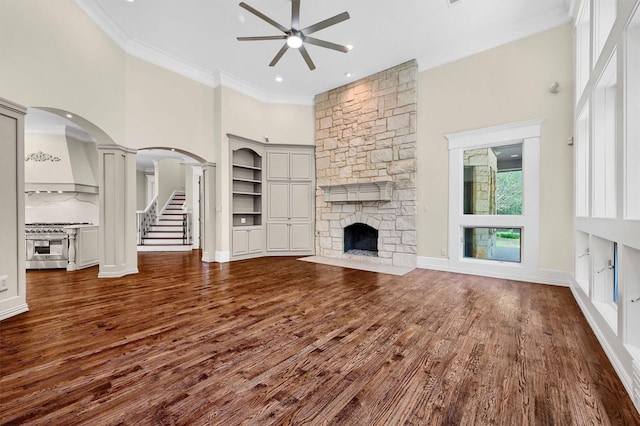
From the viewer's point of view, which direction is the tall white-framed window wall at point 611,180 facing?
to the viewer's left

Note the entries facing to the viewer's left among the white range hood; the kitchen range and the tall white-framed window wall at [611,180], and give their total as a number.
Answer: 1

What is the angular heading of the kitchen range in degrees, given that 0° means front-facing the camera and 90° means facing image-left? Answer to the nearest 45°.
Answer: approximately 0°

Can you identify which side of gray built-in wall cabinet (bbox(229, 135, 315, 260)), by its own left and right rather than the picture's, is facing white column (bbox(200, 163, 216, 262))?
right

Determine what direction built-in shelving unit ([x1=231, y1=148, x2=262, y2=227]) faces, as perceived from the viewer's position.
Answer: facing the viewer and to the right of the viewer

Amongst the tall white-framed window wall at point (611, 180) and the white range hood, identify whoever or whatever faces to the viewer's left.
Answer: the tall white-framed window wall

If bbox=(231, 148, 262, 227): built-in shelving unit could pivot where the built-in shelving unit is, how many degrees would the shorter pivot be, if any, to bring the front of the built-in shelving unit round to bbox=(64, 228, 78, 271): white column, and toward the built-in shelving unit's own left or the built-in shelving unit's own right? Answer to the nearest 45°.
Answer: approximately 135° to the built-in shelving unit's own right

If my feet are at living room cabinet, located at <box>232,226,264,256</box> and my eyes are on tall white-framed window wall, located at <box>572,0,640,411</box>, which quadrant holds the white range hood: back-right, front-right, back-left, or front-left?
back-right

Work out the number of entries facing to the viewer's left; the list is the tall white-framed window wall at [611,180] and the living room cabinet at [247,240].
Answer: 1
